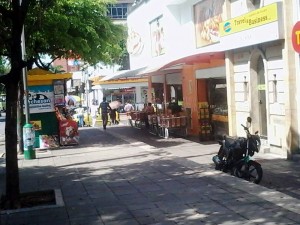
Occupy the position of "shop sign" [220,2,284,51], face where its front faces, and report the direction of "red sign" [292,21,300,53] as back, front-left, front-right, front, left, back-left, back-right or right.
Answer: left

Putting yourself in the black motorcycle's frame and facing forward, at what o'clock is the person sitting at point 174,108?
The person sitting is roughly at 7 o'clock from the black motorcycle.

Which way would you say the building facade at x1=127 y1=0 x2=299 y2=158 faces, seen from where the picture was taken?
facing the viewer and to the left of the viewer

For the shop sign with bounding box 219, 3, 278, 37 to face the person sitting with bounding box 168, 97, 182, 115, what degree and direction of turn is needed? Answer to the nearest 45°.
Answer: approximately 90° to its right

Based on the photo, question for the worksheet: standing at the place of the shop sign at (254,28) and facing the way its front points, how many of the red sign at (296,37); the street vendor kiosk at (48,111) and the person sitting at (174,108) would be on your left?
1

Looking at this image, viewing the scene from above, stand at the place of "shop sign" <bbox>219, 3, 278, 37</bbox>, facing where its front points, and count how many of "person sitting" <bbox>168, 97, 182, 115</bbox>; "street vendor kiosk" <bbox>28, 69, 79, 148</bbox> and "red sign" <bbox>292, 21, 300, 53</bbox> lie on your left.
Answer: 1

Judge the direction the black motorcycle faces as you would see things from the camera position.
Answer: facing the viewer and to the right of the viewer

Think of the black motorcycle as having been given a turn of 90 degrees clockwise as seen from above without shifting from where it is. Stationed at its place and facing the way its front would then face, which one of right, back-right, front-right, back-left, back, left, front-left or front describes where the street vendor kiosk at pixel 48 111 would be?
right

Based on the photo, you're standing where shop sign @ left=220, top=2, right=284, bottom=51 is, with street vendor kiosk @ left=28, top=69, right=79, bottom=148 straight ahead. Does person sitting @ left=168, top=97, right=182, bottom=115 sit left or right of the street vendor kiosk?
right

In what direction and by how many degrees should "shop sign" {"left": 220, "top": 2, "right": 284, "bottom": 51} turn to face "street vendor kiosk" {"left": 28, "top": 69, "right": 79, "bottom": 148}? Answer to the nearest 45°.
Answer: approximately 45° to its right
